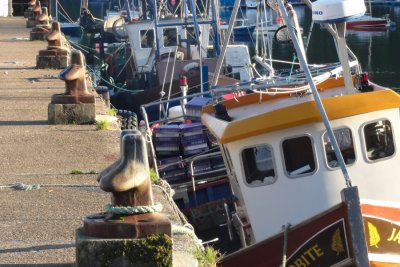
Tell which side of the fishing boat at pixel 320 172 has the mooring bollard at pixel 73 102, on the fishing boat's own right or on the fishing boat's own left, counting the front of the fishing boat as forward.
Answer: on the fishing boat's own right

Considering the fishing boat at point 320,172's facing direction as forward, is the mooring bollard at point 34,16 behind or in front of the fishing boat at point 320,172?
behind

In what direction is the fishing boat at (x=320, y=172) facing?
toward the camera

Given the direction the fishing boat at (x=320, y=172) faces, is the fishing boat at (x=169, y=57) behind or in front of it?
behind

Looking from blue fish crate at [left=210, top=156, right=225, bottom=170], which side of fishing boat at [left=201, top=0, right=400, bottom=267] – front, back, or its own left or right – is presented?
back

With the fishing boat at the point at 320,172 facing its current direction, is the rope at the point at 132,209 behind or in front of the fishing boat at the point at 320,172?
in front
